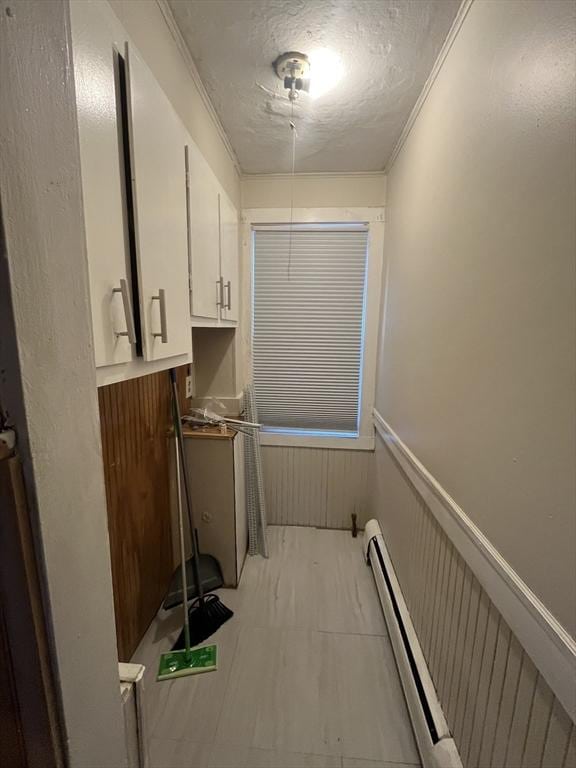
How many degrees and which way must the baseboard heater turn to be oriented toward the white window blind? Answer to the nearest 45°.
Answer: approximately 45° to its right

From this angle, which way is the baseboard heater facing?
to the viewer's left

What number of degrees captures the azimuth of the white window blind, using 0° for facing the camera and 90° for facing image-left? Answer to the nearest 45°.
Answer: approximately 0°

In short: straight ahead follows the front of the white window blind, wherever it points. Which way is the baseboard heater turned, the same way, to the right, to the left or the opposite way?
to the right

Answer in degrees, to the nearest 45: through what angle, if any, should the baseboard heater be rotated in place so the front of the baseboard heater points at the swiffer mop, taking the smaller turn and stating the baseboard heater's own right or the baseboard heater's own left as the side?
0° — it already faces it

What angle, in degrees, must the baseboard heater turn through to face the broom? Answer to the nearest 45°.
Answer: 0° — it already faces it

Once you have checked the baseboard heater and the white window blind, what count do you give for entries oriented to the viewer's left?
1

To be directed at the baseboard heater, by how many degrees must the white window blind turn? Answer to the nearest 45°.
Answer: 0° — it already faces it
